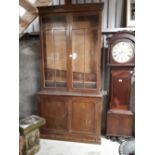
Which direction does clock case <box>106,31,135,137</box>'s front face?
toward the camera
